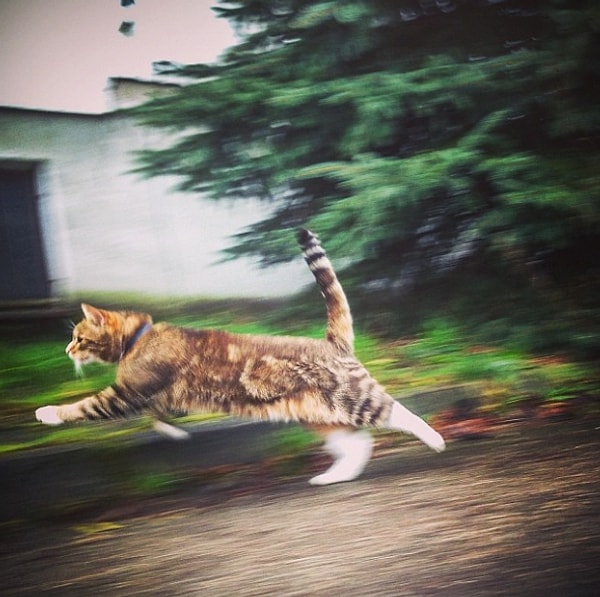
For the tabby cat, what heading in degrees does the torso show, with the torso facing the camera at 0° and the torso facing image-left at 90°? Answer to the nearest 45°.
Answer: approximately 90°
